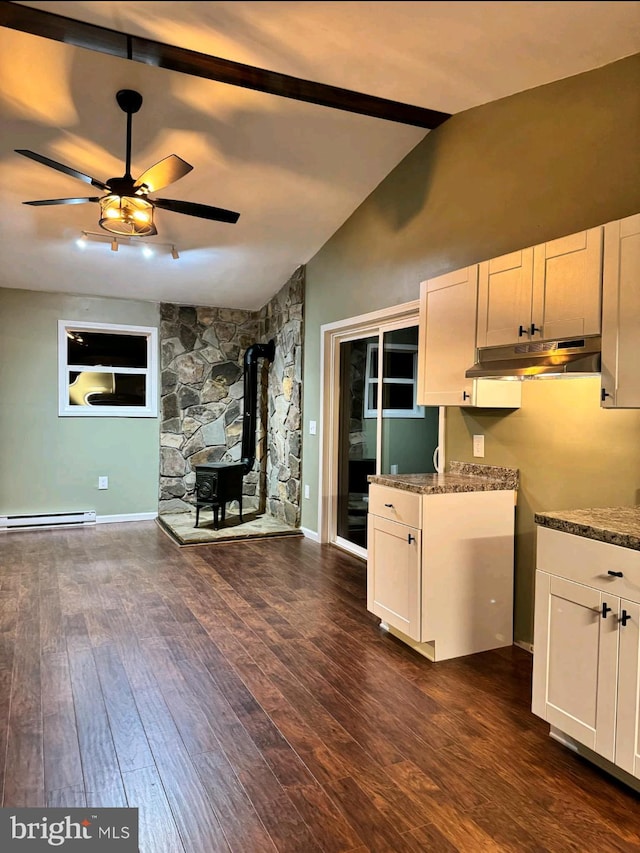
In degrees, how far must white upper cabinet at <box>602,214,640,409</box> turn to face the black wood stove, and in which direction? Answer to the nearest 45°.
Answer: approximately 90° to its right

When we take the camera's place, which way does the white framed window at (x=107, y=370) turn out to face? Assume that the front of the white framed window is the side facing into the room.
facing the viewer

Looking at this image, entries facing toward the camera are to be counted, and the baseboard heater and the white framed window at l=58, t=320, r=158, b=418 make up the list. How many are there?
2

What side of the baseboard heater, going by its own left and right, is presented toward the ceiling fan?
front

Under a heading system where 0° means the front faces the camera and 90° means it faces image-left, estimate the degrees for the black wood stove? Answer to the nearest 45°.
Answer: approximately 45°

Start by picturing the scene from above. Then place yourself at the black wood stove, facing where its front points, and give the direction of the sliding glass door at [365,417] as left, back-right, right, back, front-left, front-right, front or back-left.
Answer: left

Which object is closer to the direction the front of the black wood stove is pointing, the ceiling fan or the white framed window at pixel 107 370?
the ceiling fan

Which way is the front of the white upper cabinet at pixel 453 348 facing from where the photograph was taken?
facing the viewer and to the left of the viewer

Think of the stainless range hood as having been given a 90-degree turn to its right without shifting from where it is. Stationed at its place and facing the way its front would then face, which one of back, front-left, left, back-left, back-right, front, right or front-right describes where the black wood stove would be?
front

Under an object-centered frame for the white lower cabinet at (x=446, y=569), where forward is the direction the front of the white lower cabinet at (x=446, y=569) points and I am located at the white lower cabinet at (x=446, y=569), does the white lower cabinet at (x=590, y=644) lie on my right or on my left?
on my left

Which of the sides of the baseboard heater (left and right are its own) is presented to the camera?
front

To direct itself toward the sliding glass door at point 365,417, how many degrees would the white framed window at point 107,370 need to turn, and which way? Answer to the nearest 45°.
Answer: approximately 45° to its left
